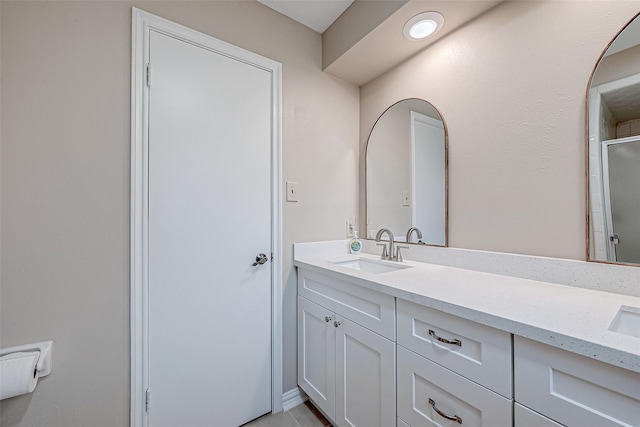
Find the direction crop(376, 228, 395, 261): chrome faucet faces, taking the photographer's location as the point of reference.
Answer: facing the viewer and to the left of the viewer

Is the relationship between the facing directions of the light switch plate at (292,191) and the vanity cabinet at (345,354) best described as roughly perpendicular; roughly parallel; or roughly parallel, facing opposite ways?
roughly perpendicular

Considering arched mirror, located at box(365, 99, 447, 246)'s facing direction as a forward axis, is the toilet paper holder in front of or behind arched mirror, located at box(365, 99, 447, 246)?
in front

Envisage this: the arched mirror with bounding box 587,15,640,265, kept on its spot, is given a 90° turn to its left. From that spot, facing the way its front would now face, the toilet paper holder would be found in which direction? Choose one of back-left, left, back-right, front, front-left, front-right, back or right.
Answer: back-right

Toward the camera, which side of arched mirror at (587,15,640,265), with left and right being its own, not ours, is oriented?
front

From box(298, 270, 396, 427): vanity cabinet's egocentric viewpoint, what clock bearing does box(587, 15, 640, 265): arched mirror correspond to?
The arched mirror is roughly at 8 o'clock from the vanity cabinet.

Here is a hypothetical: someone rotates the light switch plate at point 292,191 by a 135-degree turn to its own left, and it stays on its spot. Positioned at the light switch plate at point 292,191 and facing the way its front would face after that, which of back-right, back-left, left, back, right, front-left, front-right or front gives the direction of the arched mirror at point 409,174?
right

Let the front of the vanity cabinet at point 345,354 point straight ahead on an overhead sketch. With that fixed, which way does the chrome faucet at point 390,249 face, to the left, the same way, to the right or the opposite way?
the same way

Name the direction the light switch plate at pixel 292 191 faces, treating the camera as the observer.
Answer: facing the viewer and to the right of the viewer
